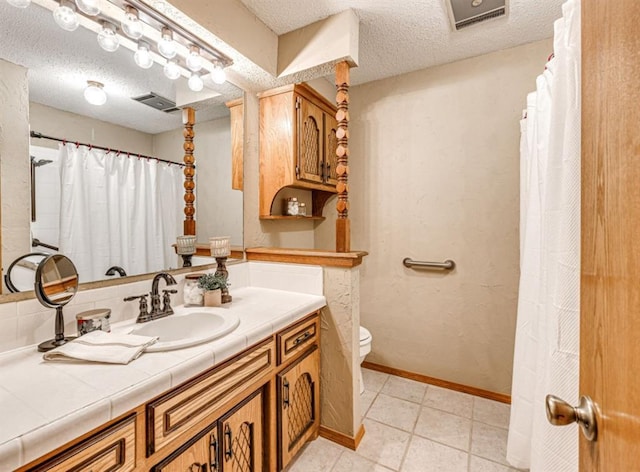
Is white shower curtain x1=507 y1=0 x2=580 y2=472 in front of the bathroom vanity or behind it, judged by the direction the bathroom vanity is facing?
in front

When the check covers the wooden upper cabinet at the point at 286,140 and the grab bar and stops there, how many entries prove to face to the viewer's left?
0

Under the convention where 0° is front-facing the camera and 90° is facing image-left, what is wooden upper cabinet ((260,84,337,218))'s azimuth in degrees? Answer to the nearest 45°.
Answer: approximately 315°

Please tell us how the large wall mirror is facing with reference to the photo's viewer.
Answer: facing the viewer and to the right of the viewer

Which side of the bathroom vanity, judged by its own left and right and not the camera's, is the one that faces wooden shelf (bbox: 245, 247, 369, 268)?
left

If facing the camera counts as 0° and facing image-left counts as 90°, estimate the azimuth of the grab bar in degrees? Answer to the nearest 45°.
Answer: approximately 0°

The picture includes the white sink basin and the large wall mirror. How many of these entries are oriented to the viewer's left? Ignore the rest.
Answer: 0

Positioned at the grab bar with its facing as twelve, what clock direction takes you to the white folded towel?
The white folded towel is roughly at 1 o'clock from the grab bar.

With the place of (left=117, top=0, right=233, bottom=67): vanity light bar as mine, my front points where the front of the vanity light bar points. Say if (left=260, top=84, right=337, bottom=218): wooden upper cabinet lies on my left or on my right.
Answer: on my left
